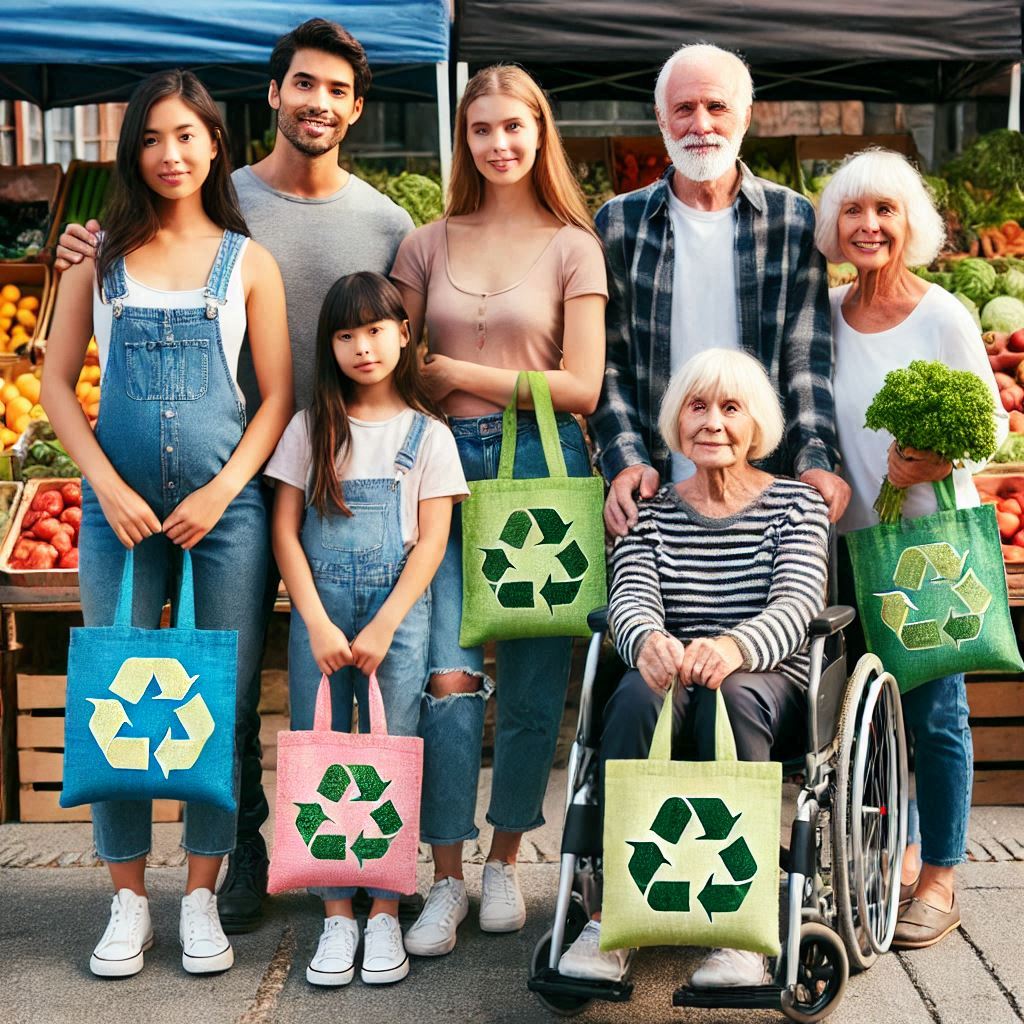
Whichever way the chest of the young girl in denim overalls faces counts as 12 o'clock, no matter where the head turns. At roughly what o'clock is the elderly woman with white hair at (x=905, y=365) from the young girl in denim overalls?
The elderly woman with white hair is roughly at 9 o'clock from the young girl in denim overalls.

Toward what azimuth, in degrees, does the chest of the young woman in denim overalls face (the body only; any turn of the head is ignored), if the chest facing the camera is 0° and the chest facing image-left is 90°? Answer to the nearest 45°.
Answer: approximately 0°

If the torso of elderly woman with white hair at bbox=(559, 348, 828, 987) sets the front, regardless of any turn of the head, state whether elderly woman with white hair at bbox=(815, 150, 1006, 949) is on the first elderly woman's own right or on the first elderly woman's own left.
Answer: on the first elderly woman's own left

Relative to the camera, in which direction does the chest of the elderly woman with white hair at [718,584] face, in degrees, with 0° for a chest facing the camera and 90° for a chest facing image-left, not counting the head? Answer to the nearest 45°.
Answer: approximately 0°

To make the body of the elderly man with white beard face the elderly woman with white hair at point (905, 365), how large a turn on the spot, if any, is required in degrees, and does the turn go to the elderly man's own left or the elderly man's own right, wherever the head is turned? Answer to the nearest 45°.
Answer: approximately 90° to the elderly man's own left
